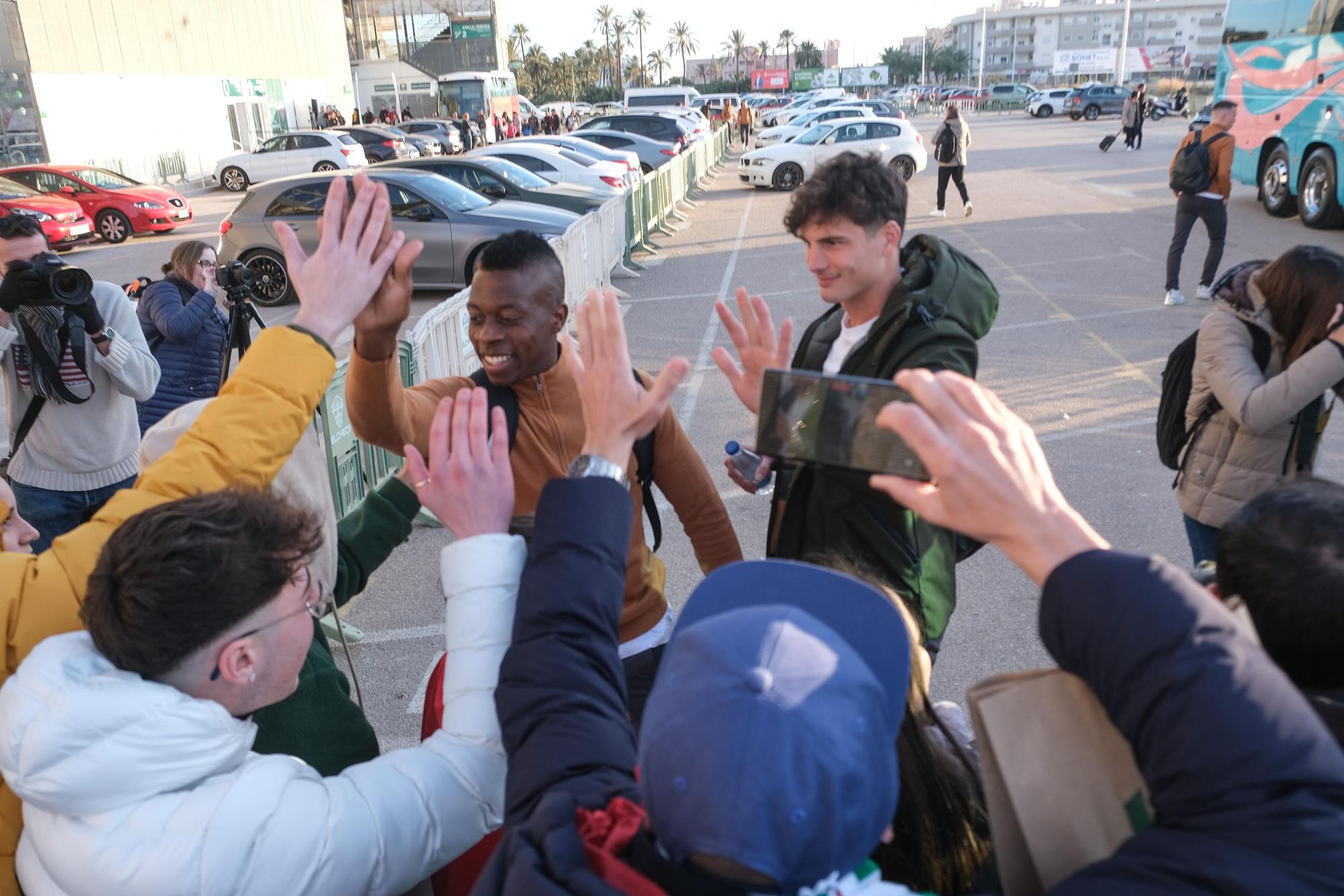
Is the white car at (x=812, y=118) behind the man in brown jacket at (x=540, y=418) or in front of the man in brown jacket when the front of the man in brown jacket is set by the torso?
behind

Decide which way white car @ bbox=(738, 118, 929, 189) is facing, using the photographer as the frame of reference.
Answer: facing the viewer and to the left of the viewer

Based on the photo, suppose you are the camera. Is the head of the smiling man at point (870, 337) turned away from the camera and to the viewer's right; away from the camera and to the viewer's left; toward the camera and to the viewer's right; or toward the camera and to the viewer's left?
toward the camera and to the viewer's left

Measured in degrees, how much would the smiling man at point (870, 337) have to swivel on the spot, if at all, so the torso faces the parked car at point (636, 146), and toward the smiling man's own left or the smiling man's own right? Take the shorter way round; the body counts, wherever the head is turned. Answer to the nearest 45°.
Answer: approximately 135° to the smiling man's own right

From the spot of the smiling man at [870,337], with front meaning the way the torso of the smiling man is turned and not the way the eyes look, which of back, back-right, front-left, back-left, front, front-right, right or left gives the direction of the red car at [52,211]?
right

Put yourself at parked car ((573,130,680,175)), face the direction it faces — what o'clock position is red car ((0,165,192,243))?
The red car is roughly at 11 o'clock from the parked car.

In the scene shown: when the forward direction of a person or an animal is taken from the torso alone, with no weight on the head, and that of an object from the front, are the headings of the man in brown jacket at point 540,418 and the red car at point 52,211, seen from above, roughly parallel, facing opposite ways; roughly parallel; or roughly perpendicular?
roughly perpendicular

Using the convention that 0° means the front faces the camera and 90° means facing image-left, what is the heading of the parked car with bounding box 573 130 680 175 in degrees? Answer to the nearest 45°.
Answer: approximately 90°

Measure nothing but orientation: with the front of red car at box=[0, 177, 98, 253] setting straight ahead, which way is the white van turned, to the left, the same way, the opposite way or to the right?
the same way
